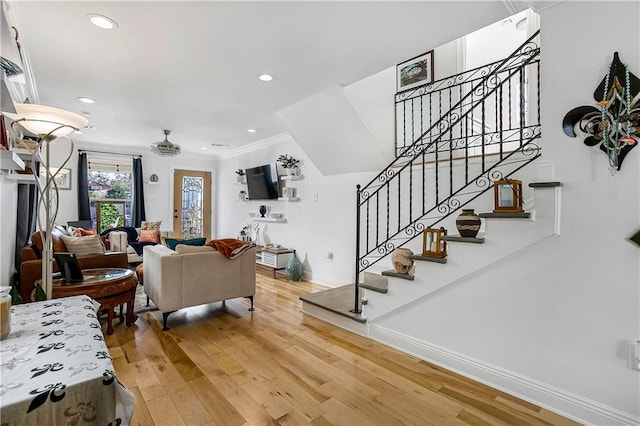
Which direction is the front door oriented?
toward the camera

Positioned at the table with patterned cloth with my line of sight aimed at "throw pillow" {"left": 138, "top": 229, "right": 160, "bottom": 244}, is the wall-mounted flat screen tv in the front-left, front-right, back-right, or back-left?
front-right

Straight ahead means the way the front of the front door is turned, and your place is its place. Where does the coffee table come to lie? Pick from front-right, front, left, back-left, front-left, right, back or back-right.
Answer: front

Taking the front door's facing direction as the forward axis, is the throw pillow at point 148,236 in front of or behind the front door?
in front

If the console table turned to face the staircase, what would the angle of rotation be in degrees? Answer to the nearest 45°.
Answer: approximately 90° to its left

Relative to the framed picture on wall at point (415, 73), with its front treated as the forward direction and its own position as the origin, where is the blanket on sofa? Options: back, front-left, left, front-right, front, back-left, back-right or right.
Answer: front

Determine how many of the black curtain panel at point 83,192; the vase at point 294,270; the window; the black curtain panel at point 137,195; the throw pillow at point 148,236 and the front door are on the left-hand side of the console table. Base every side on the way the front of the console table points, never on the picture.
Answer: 1

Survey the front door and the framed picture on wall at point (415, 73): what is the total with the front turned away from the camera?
0

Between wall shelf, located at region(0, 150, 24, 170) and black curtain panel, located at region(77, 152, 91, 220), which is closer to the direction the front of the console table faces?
the wall shelf

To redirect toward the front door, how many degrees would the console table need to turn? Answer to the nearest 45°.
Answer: approximately 90° to its right

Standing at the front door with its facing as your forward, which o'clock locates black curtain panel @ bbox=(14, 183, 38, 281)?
The black curtain panel is roughly at 1 o'clock from the front door.

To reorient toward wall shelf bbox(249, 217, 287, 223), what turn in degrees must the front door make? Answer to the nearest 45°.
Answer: approximately 45° to its left

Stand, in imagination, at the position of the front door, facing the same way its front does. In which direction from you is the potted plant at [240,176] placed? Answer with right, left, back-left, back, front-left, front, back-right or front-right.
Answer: front-left

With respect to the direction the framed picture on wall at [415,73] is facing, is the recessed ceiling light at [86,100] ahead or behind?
ahead

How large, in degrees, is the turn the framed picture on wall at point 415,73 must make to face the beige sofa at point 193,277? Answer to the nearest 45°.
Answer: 0° — it already faces it
